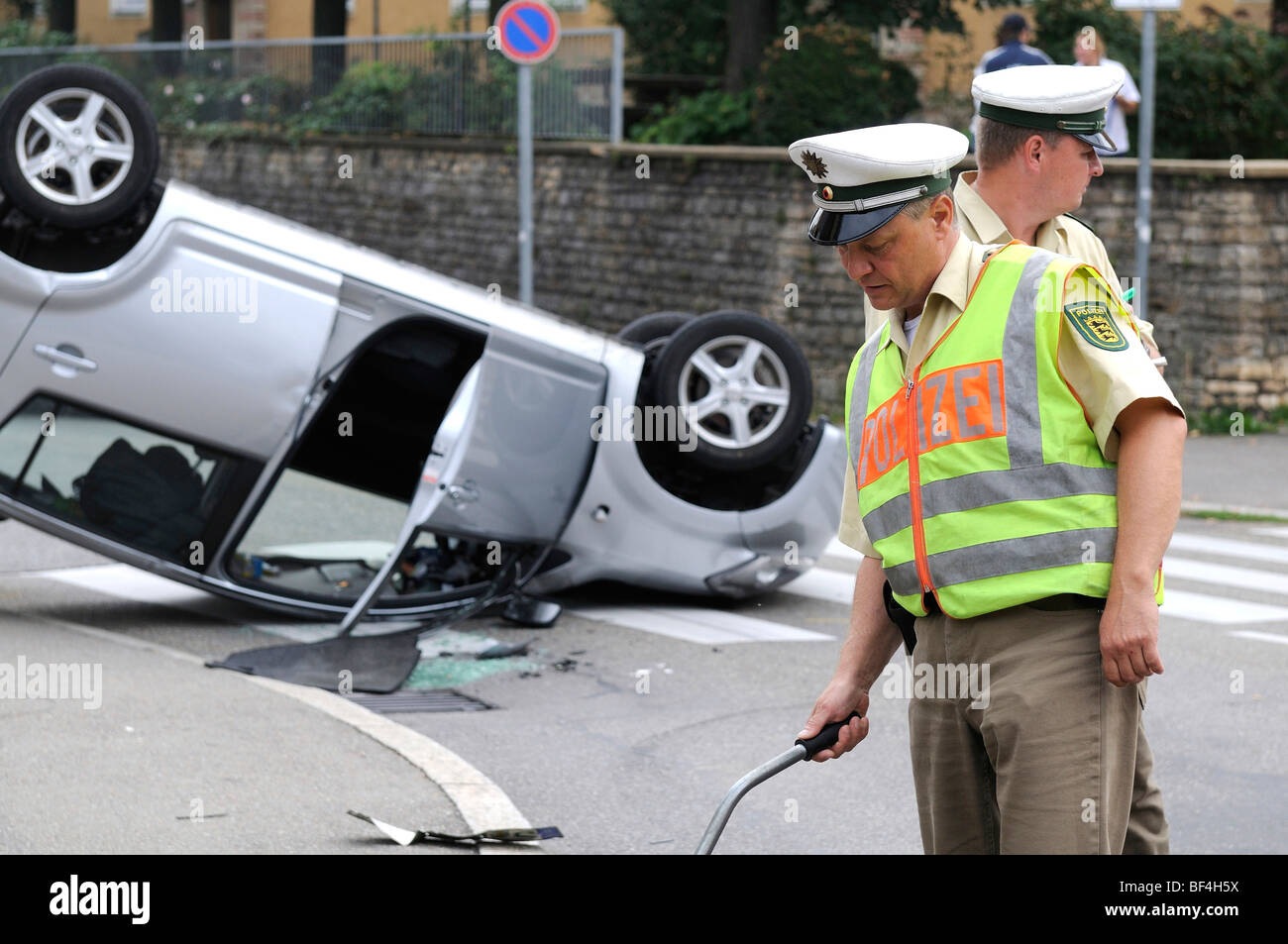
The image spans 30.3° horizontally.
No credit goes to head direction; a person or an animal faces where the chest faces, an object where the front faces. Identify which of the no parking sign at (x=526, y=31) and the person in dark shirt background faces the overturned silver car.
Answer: the no parking sign

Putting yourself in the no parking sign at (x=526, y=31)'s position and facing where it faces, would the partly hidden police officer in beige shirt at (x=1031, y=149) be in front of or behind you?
in front

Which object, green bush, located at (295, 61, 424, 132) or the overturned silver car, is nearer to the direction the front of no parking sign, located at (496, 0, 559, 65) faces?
the overturned silver car

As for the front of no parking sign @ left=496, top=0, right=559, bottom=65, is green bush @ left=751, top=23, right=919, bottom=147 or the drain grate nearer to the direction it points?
the drain grate

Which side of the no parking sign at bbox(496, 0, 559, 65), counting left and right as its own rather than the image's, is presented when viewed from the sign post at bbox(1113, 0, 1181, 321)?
left

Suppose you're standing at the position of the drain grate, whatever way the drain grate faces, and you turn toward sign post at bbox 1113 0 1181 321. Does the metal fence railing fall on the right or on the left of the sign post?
left

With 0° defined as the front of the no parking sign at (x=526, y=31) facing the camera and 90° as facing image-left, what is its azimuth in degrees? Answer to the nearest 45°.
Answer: approximately 0°
